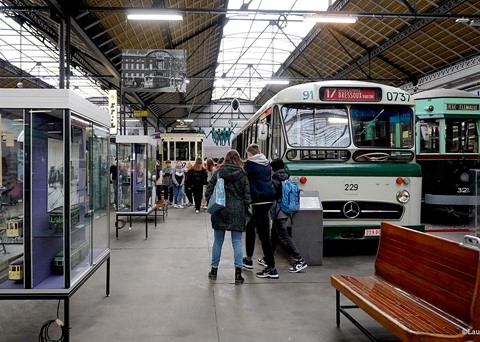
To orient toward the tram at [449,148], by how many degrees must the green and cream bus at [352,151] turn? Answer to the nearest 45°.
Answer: approximately 135° to its left

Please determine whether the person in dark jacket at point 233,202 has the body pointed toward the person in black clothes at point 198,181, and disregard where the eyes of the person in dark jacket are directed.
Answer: yes

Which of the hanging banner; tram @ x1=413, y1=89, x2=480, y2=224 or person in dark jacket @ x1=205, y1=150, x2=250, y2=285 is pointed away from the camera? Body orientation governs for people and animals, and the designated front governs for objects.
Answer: the person in dark jacket

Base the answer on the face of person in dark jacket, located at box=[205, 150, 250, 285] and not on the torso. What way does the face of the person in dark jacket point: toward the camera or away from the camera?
away from the camera

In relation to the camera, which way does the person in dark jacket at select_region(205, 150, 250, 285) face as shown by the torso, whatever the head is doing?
away from the camera

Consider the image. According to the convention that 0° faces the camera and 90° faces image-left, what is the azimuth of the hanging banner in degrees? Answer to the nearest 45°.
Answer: approximately 0°

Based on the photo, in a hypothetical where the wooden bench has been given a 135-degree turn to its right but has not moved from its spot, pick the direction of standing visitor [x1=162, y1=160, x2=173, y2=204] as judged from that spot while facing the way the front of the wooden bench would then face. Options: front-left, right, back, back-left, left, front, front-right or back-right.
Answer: front-left

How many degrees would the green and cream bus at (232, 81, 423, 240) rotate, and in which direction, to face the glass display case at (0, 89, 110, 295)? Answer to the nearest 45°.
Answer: approximately 45° to its right
